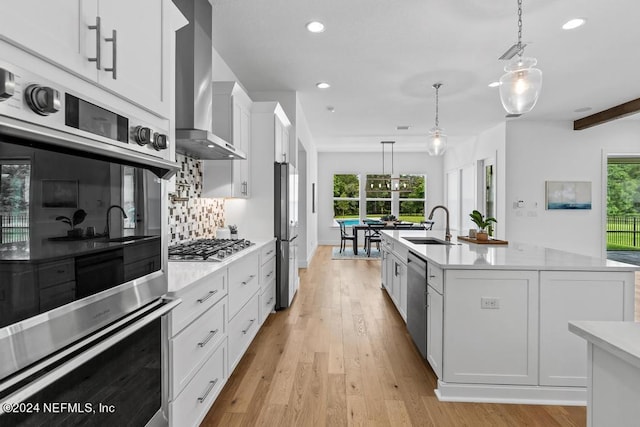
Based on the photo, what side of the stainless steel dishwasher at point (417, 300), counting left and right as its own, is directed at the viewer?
left

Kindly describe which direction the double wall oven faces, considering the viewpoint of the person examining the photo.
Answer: facing the viewer and to the right of the viewer

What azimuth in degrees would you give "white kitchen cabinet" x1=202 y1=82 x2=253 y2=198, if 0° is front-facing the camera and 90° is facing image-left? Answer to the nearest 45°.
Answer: approximately 270°

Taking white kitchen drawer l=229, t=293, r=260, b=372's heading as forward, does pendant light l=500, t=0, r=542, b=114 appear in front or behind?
in front

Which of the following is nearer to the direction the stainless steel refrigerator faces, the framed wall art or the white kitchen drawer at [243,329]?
the framed wall art

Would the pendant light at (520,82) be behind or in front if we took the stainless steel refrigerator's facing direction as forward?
in front

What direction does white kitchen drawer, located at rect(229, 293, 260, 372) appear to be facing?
to the viewer's right

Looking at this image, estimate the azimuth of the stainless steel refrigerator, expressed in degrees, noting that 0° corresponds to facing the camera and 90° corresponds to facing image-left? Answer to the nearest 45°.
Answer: approximately 270°

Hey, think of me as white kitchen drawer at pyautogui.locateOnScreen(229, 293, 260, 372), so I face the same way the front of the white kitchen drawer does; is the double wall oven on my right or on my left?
on my right
